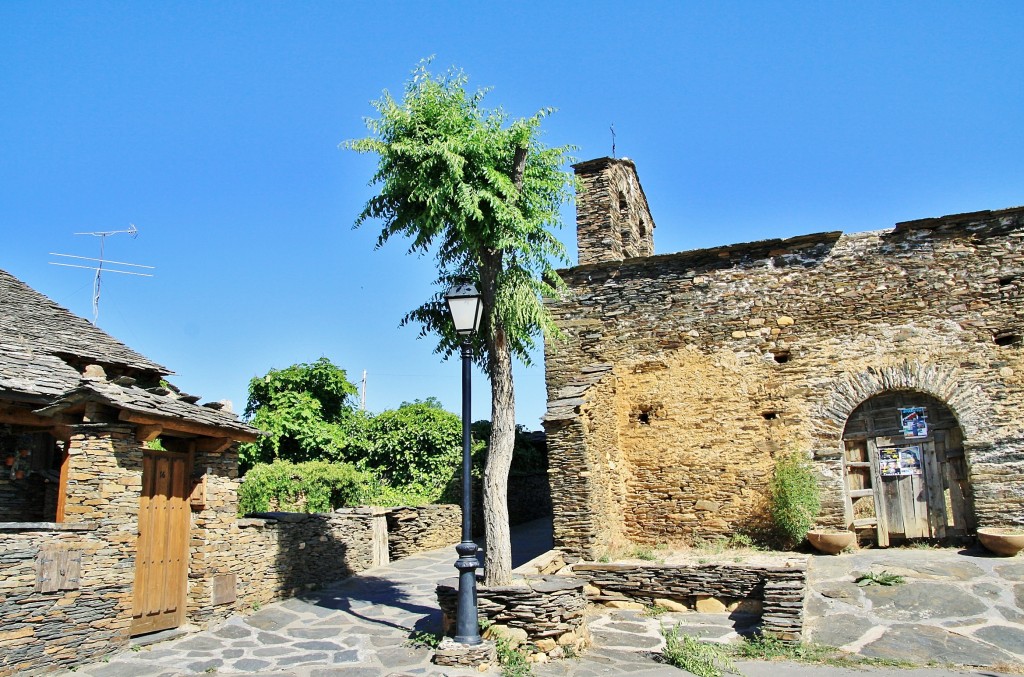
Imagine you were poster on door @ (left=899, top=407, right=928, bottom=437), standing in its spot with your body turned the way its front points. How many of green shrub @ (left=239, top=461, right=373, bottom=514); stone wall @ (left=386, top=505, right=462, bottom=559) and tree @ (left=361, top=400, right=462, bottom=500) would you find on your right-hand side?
3

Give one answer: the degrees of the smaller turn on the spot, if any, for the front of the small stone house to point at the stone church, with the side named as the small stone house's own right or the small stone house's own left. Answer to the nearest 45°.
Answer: approximately 45° to the small stone house's own left

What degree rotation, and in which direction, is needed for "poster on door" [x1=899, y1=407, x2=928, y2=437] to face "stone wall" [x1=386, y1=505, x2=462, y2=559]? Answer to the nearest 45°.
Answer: approximately 90° to its right

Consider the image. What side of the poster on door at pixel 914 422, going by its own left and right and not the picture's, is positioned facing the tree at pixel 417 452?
right

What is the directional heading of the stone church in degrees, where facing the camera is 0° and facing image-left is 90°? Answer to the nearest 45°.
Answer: approximately 0°

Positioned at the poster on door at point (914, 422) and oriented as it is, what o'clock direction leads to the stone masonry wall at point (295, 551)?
The stone masonry wall is roughly at 2 o'clock from the poster on door.

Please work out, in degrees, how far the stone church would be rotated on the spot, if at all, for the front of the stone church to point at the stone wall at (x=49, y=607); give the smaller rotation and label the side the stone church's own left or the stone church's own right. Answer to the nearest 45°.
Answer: approximately 45° to the stone church's own right

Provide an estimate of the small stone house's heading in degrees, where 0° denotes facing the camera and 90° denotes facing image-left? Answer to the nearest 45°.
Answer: approximately 315°

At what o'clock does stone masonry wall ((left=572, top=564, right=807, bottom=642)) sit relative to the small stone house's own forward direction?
The stone masonry wall is roughly at 11 o'clock from the small stone house.
